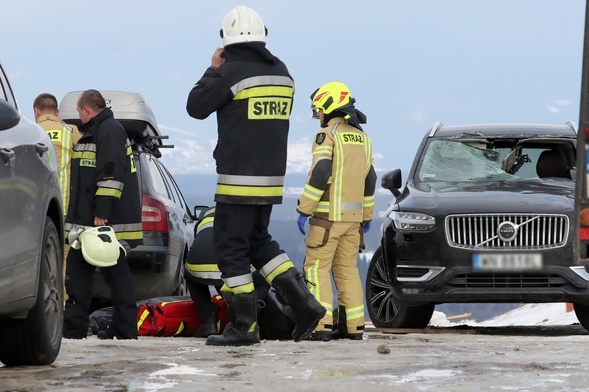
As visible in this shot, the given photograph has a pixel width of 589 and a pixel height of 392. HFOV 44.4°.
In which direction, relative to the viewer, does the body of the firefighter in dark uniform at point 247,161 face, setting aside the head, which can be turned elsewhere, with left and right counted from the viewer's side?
facing away from the viewer and to the left of the viewer

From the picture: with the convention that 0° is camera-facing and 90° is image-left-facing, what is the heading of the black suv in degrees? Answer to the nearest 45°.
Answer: approximately 0°

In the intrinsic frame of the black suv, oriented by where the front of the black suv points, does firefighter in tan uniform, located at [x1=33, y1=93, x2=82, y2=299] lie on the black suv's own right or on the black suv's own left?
on the black suv's own right

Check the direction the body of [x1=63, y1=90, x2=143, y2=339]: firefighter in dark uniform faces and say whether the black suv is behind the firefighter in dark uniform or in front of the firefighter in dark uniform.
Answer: behind

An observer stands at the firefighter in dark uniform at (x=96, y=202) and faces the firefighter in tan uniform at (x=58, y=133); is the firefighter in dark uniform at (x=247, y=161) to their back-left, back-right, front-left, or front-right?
back-right

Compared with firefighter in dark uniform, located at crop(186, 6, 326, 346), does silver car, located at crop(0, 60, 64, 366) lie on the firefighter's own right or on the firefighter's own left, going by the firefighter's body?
on the firefighter's own left

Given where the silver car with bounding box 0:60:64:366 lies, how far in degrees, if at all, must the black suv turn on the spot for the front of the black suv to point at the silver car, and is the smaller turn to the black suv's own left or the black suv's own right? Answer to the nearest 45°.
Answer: approximately 45° to the black suv's own right
